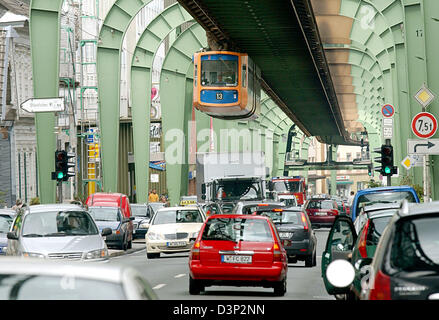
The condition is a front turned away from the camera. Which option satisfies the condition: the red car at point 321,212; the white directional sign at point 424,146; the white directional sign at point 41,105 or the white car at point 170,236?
the red car

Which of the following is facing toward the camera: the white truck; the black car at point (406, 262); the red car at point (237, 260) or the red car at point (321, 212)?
the white truck

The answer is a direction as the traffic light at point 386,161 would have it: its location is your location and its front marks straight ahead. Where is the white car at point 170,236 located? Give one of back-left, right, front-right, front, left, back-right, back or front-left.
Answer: front-right

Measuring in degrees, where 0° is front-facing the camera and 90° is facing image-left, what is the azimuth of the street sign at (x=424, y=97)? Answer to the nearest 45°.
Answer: approximately 0°

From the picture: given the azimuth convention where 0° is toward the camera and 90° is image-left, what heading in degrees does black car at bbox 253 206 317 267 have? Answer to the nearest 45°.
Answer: approximately 180°

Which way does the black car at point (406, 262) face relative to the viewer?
away from the camera

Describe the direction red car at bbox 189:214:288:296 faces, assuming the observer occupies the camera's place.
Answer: facing away from the viewer

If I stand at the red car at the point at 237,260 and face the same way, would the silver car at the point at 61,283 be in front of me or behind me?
behind

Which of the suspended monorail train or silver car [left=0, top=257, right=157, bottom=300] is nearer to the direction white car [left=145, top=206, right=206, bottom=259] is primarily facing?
the silver car

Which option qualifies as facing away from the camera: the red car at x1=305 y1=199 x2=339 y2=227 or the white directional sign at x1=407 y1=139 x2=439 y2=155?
the red car

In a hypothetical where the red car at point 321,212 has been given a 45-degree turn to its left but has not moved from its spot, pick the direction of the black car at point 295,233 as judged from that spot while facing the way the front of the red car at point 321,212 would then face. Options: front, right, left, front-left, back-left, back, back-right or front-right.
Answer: back-left

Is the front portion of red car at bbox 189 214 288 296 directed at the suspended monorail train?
yes
